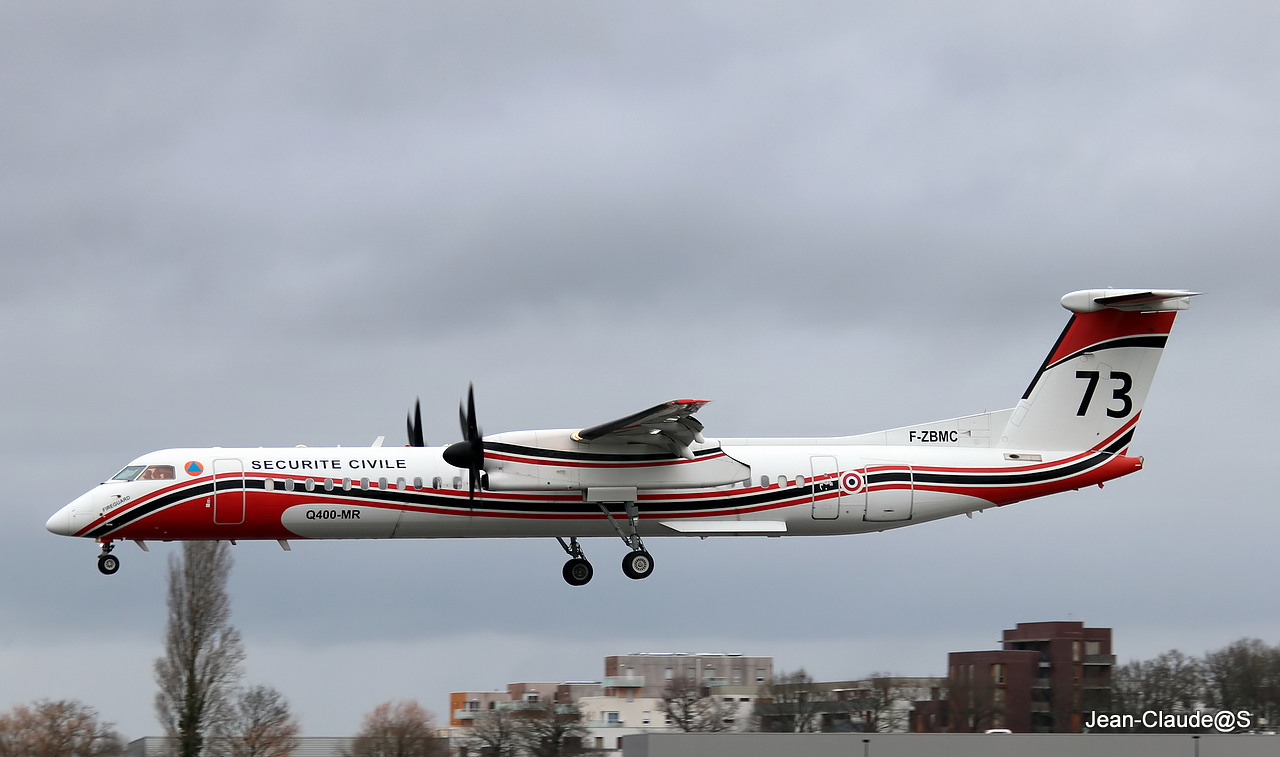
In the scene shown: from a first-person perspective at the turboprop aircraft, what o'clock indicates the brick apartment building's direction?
The brick apartment building is roughly at 4 o'clock from the turboprop aircraft.

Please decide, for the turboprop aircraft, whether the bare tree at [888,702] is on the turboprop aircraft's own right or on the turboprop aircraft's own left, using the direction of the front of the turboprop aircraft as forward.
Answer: on the turboprop aircraft's own right

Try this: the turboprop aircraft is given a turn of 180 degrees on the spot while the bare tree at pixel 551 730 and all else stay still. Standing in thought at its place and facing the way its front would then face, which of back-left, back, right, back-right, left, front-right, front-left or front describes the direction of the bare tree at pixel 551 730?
left

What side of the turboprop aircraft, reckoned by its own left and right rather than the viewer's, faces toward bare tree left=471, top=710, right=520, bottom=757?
right

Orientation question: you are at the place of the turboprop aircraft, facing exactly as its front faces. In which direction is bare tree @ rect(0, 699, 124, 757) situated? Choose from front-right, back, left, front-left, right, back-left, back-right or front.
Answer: front-right

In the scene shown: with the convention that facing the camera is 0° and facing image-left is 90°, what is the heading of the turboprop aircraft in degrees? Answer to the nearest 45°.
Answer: approximately 90°

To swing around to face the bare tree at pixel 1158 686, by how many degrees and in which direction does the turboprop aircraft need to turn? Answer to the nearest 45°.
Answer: approximately 135° to its right

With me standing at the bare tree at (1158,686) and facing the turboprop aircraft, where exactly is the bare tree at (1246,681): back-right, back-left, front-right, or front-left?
back-left

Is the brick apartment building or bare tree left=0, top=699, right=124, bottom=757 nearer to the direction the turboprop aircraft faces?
the bare tree

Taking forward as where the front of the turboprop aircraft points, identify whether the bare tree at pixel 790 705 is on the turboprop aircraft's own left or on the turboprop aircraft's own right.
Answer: on the turboprop aircraft's own right
